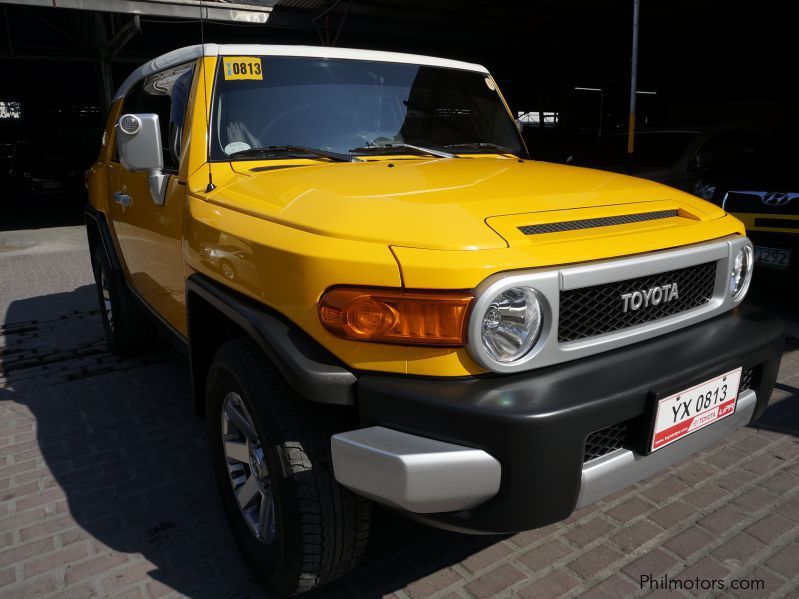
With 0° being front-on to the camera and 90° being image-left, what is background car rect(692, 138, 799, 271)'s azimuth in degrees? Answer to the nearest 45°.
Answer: approximately 0°

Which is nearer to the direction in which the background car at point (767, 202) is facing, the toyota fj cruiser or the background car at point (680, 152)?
the toyota fj cruiser

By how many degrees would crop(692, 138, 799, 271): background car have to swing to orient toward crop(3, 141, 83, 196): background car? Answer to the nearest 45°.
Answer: approximately 90° to its right

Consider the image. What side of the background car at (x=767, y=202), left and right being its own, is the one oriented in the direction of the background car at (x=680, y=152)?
right

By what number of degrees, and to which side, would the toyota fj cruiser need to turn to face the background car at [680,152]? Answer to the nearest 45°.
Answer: approximately 90° to its left

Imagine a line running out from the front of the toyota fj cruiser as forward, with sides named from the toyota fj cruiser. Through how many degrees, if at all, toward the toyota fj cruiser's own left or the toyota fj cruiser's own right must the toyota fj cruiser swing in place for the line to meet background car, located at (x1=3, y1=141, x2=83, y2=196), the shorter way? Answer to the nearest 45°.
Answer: approximately 180°

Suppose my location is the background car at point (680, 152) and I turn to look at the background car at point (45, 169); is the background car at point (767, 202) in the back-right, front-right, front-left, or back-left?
back-left

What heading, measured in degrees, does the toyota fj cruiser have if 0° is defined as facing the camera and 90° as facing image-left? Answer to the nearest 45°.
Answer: approximately 315°
